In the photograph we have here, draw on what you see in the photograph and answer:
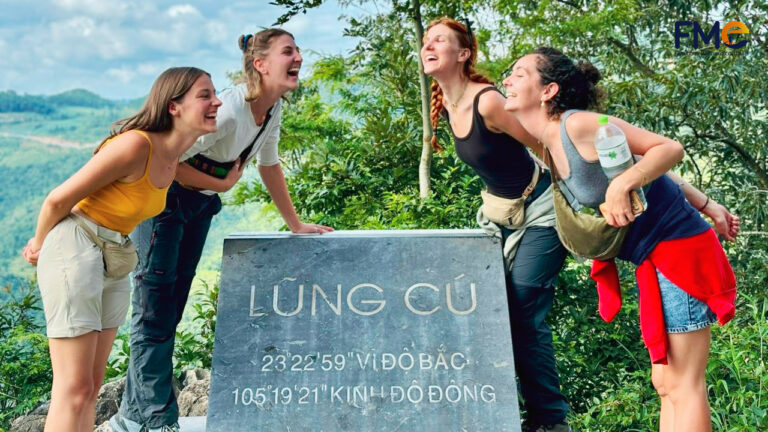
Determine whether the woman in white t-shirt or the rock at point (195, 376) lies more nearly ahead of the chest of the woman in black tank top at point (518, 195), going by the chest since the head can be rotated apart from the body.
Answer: the woman in white t-shirt

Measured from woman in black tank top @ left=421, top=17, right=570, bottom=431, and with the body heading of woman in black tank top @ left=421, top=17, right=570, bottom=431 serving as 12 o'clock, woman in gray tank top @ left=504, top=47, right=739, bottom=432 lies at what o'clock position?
woman in gray tank top @ left=504, top=47, right=739, bottom=432 is roughly at 9 o'clock from woman in black tank top @ left=421, top=17, right=570, bottom=431.

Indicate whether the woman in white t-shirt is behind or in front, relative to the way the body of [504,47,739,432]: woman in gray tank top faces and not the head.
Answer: in front

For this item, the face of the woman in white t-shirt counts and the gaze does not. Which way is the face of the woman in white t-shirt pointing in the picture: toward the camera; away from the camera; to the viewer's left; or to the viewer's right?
to the viewer's right

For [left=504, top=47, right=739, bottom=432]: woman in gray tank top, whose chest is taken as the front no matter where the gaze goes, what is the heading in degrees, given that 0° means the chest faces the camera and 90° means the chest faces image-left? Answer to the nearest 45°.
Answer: approximately 90°

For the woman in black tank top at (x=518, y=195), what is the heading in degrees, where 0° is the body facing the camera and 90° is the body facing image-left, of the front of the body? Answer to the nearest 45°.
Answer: approximately 45°

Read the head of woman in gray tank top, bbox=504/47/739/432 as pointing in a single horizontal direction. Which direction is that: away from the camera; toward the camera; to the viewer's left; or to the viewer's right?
to the viewer's left
